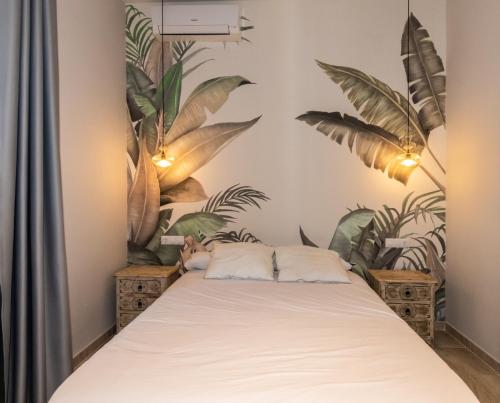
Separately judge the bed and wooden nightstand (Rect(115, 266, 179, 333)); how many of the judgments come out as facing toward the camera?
2

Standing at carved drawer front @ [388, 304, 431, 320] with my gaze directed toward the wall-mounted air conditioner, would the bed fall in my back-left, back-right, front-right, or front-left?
front-left

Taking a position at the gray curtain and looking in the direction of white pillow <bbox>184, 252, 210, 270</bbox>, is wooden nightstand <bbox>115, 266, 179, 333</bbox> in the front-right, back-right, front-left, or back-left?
front-left

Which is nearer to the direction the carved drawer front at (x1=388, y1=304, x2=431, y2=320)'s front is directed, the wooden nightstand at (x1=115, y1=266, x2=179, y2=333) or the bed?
the bed

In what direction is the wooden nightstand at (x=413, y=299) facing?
toward the camera

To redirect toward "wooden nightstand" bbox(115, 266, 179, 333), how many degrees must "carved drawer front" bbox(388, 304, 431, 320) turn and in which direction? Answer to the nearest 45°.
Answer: approximately 90° to its right

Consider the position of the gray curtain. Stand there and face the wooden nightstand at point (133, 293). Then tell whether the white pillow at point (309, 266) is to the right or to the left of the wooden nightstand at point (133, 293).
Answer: right

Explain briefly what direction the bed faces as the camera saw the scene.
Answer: facing the viewer

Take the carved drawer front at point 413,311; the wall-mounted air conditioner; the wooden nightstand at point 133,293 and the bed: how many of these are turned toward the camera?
4

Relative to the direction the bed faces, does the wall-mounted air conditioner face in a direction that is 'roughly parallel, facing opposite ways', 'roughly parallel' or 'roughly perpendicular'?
roughly parallel

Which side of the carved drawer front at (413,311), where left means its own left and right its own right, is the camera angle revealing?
front

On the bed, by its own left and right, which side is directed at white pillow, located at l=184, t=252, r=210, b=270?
back

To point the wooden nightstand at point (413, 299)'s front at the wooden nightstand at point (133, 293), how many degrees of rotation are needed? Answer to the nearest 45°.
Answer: approximately 90° to its right
